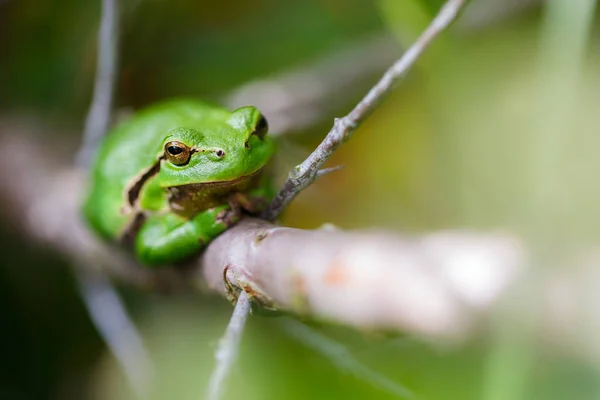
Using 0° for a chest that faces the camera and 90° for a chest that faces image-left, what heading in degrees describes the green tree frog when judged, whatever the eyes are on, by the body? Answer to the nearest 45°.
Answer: approximately 315°

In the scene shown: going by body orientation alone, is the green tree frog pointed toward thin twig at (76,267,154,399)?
no
